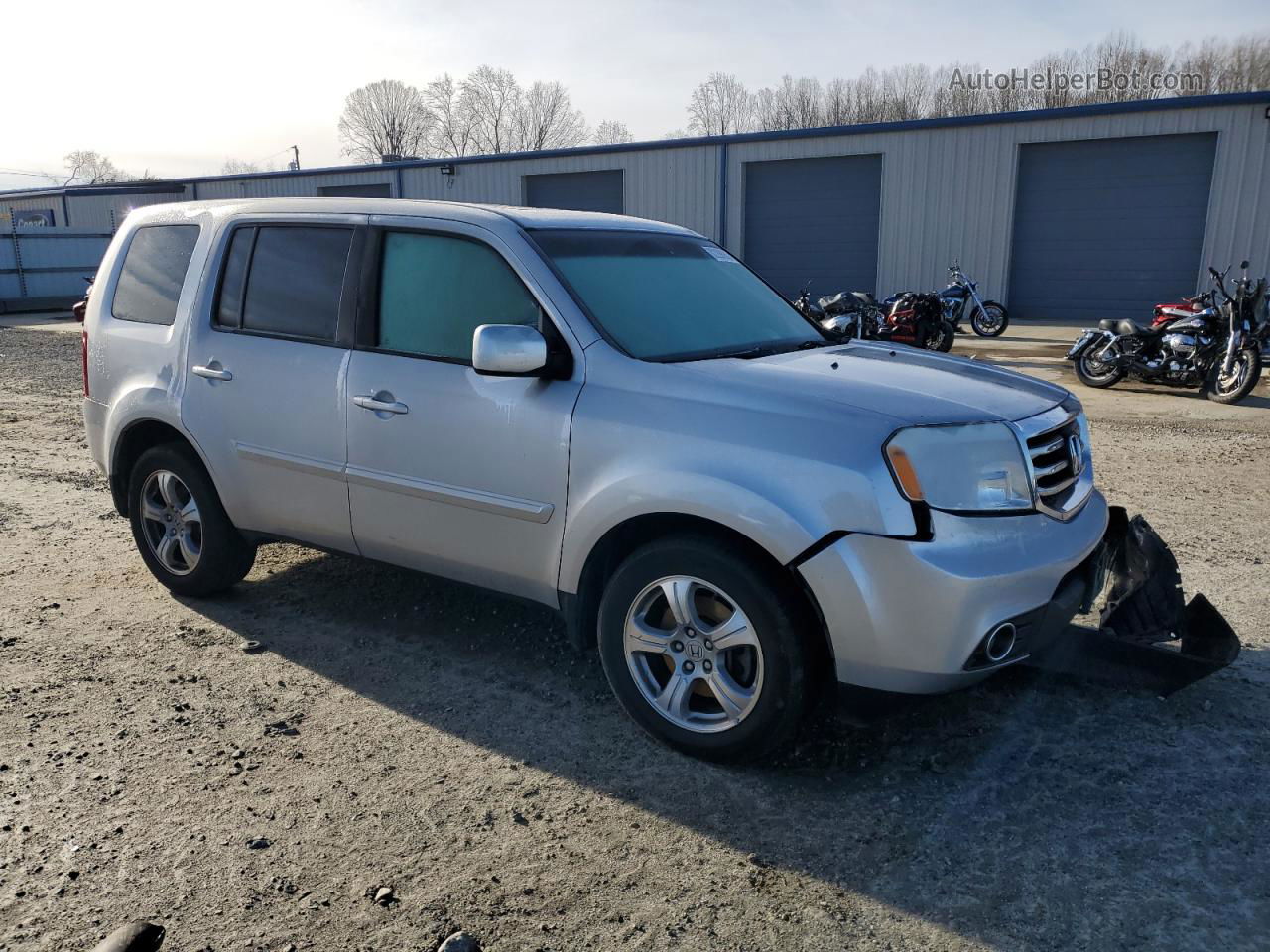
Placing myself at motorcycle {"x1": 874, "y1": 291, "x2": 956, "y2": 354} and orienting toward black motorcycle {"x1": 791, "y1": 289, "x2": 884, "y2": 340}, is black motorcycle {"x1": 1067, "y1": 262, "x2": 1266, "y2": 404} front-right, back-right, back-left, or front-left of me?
back-left

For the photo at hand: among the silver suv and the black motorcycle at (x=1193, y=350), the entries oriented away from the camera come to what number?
0

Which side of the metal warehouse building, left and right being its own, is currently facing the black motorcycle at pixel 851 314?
front

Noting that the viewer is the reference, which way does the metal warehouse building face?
facing the viewer and to the left of the viewer

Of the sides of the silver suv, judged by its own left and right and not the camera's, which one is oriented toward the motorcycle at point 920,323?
left

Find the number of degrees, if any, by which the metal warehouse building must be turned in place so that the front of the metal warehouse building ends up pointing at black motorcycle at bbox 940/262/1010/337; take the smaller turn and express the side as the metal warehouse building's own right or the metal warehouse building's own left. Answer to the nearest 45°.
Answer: approximately 45° to the metal warehouse building's own left

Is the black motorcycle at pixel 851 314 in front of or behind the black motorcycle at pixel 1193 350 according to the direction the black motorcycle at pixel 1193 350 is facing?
behind

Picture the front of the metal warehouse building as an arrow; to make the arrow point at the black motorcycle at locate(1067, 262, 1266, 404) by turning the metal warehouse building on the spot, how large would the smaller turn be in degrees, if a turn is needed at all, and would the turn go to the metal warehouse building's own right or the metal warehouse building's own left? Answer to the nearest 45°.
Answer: approximately 45° to the metal warehouse building's own left

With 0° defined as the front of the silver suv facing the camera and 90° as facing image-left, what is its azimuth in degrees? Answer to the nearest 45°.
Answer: approximately 315°

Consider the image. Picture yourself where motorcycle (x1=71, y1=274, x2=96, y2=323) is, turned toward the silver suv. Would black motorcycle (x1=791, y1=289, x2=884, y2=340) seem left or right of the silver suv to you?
left

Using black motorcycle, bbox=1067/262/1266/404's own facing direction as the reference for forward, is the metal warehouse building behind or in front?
behind

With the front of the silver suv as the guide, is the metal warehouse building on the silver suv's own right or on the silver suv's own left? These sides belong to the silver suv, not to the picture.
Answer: on the silver suv's own left

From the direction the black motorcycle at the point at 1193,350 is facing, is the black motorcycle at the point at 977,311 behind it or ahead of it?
behind
